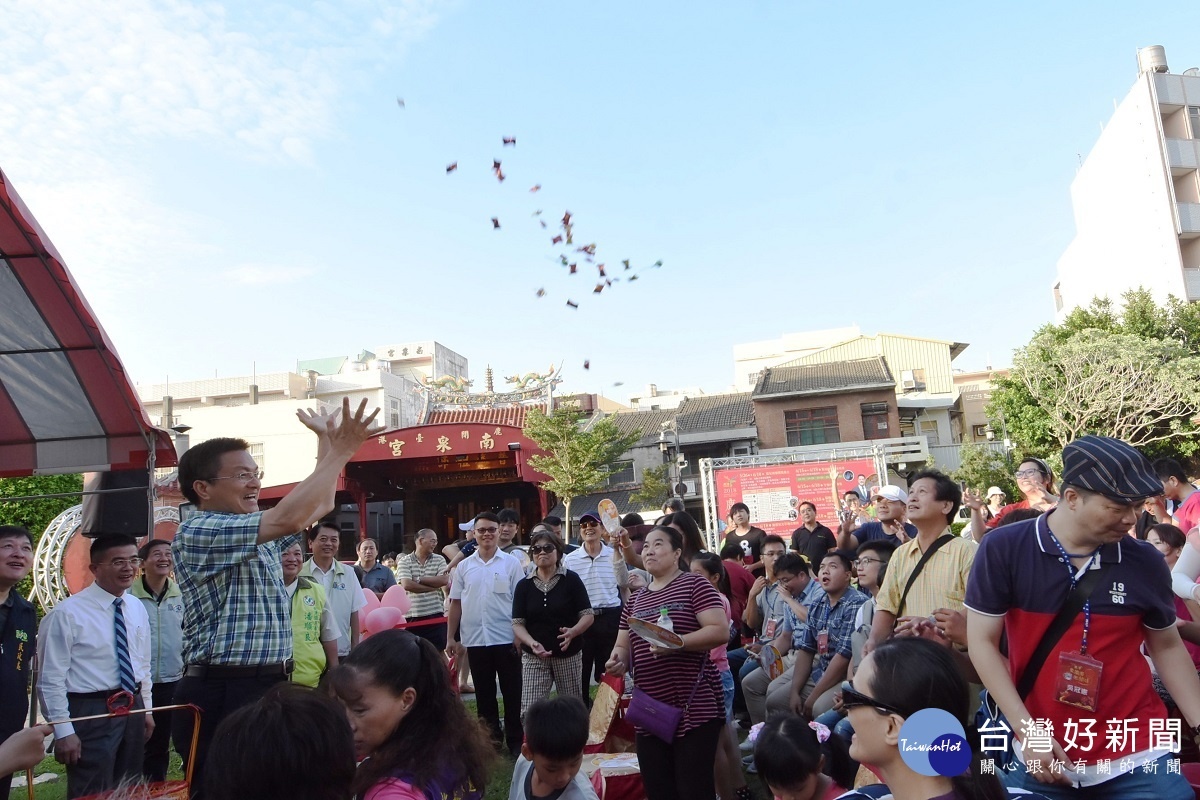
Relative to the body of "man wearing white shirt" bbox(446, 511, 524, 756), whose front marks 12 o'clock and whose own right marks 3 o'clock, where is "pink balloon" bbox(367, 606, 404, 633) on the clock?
The pink balloon is roughly at 3 o'clock from the man wearing white shirt.

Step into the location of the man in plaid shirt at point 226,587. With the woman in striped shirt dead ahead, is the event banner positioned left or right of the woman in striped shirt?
left

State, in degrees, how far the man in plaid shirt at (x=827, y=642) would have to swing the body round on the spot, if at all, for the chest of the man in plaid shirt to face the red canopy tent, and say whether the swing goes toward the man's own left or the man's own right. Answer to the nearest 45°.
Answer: approximately 45° to the man's own right

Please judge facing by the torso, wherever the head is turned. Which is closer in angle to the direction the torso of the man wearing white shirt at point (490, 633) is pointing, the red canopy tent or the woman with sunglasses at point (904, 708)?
the woman with sunglasses

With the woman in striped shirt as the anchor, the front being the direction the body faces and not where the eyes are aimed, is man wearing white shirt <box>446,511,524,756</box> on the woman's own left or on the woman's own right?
on the woman's own right

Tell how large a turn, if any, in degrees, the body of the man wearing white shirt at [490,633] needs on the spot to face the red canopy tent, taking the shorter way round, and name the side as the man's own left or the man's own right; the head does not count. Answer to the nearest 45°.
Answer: approximately 90° to the man's own right

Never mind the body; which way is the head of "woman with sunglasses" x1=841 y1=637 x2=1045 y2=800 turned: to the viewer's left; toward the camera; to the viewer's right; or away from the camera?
to the viewer's left

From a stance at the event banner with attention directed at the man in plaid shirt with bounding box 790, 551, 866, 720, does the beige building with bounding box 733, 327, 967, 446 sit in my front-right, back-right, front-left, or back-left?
back-left
